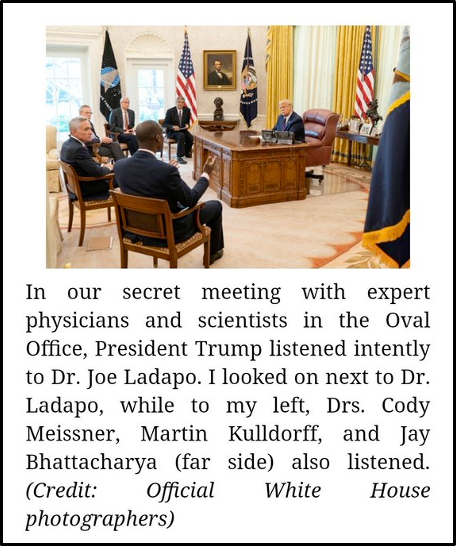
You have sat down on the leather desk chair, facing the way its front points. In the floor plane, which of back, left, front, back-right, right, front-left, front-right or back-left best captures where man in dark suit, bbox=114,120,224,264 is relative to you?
front-left

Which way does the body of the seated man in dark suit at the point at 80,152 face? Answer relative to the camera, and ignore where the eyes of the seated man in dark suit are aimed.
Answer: to the viewer's right

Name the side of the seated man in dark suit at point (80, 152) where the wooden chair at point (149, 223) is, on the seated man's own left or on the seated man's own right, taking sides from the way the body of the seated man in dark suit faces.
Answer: on the seated man's own right

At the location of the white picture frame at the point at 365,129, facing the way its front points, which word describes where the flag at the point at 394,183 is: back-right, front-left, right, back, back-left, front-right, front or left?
front-left

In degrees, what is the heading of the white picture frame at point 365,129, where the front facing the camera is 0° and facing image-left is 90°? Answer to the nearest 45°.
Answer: approximately 45°

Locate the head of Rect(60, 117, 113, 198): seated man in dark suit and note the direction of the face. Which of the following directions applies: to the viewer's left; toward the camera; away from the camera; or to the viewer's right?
to the viewer's right

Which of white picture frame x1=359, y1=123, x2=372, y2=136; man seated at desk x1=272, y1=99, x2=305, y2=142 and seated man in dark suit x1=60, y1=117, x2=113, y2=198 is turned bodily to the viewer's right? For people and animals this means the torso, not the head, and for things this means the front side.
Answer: the seated man in dark suit

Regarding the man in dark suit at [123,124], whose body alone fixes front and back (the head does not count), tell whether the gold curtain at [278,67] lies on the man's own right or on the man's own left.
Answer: on the man's own left

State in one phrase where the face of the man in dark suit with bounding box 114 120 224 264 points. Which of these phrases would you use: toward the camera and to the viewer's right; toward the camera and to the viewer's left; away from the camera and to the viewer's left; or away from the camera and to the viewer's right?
away from the camera and to the viewer's right

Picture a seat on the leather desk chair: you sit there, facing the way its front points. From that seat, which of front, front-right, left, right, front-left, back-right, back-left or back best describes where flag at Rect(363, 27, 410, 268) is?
front-left

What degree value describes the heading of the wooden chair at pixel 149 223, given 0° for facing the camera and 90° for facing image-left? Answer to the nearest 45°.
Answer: approximately 225°
